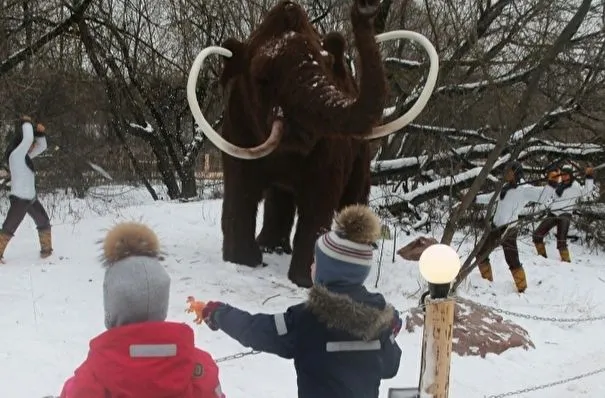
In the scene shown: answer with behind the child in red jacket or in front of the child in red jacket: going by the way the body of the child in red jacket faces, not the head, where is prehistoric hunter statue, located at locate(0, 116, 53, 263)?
in front

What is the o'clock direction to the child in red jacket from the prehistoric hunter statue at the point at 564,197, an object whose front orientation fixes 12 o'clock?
The child in red jacket is roughly at 11 o'clock from the prehistoric hunter statue.

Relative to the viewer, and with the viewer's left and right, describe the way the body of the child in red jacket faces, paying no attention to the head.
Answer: facing away from the viewer

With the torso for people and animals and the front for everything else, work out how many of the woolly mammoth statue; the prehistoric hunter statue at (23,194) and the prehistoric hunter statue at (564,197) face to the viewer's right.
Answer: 1

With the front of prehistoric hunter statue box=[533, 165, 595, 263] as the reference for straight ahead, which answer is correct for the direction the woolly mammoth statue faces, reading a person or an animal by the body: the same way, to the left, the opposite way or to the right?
to the left

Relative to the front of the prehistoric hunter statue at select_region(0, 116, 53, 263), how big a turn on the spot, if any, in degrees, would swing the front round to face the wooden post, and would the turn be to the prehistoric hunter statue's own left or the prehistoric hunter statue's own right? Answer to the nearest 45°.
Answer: approximately 90° to the prehistoric hunter statue's own right

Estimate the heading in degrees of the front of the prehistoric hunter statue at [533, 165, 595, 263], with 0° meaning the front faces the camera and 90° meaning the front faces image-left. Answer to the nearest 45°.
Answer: approximately 45°

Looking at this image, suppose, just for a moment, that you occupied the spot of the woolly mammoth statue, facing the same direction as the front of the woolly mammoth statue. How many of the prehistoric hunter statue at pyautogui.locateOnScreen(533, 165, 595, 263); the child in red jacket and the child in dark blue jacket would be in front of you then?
2

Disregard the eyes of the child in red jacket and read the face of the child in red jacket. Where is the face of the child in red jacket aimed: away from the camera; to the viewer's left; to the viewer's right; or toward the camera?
away from the camera

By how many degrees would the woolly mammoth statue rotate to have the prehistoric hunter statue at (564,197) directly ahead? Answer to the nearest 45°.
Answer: approximately 135° to its left

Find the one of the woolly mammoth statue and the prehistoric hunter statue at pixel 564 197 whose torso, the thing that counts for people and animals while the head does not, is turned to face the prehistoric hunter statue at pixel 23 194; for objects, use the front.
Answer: the prehistoric hunter statue at pixel 564 197

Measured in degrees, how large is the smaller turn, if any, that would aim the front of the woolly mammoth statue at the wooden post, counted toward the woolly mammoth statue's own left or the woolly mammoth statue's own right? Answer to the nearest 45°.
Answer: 0° — it already faces it

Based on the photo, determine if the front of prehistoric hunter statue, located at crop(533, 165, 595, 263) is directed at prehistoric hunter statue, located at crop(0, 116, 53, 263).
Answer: yes

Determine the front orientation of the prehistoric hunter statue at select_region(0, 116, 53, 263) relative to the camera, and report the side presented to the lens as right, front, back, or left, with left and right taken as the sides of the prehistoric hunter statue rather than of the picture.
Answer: right
